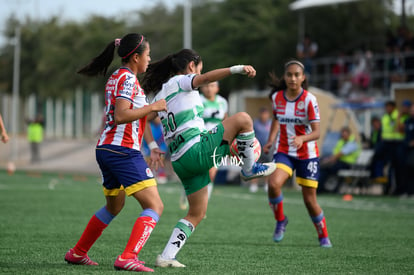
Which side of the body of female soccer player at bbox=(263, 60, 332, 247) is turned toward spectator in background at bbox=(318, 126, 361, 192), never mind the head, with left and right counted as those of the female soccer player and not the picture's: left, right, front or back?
back

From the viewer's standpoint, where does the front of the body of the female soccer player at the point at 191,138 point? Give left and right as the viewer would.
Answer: facing away from the viewer and to the right of the viewer

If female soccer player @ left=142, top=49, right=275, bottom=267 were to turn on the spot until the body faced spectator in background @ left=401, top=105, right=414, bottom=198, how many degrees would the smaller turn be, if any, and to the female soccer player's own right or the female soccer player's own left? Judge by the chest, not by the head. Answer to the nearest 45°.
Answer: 0° — they already face them

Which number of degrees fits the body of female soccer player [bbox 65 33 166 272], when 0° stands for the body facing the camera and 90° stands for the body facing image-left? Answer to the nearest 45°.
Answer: approximately 270°

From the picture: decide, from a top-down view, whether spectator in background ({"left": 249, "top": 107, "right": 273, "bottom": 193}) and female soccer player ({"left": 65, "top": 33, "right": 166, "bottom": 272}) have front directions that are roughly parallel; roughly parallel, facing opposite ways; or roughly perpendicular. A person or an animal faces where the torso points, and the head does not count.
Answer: roughly perpendicular

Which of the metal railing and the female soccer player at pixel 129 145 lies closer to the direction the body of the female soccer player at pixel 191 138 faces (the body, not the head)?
the metal railing

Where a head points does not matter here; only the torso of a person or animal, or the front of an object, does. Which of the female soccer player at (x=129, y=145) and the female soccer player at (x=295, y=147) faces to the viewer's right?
the female soccer player at (x=129, y=145)

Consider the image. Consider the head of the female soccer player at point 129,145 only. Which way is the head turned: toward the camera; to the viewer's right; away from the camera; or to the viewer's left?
to the viewer's right

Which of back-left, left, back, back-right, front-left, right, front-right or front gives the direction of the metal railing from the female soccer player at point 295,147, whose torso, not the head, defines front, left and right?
back
